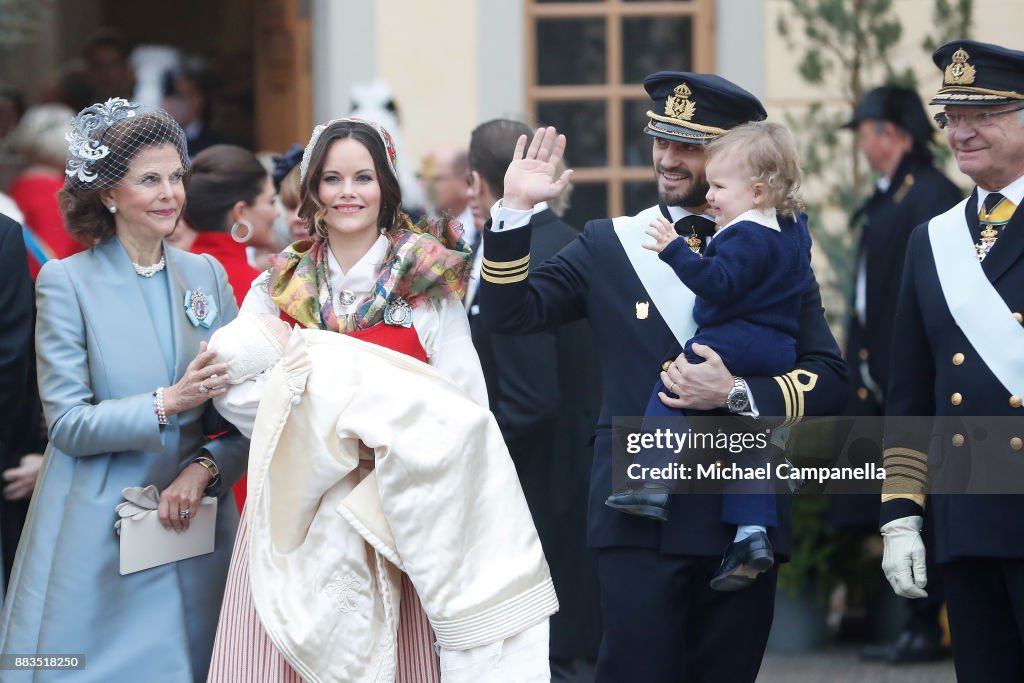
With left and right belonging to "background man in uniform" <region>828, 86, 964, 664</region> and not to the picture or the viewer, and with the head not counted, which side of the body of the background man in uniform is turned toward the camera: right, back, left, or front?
left

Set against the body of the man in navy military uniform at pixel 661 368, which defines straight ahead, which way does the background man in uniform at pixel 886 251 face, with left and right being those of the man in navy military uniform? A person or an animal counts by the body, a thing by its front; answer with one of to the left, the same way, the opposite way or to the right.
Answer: to the right

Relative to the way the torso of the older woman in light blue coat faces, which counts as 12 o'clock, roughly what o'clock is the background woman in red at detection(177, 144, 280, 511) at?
The background woman in red is roughly at 8 o'clock from the older woman in light blue coat.

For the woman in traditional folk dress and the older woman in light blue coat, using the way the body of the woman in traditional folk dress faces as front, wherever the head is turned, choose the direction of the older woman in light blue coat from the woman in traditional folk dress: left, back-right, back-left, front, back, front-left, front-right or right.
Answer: back-right

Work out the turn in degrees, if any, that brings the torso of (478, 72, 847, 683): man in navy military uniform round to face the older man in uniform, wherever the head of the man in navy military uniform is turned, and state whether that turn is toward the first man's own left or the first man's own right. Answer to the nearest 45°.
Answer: approximately 90° to the first man's own left

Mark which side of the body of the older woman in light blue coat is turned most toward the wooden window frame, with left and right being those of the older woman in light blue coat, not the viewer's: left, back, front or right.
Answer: left

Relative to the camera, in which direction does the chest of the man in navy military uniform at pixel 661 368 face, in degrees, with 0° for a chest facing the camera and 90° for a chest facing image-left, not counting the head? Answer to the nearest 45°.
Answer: approximately 0°
